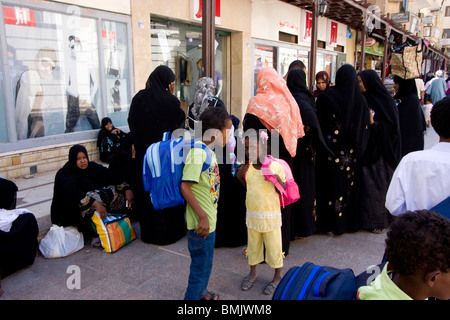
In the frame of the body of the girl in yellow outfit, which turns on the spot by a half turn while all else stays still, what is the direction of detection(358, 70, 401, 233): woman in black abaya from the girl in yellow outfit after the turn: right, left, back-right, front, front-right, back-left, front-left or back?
front

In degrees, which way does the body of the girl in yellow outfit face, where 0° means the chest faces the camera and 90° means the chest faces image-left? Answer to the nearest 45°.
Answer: approximately 45°

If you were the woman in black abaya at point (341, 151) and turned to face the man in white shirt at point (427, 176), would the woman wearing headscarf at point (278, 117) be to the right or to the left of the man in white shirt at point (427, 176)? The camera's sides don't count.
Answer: right
